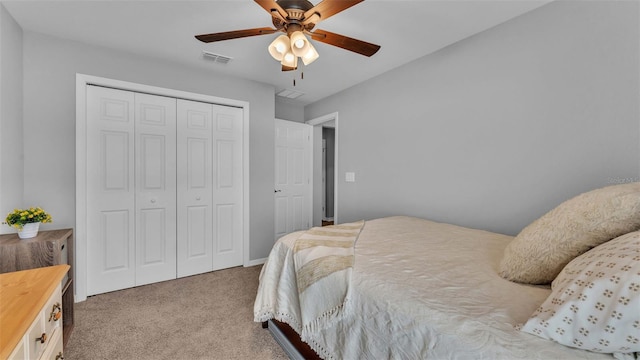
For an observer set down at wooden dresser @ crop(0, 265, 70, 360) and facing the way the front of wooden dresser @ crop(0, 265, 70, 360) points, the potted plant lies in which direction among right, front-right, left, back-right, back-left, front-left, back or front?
left

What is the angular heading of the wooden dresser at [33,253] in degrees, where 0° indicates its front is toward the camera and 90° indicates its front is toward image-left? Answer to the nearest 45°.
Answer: approximately 270°

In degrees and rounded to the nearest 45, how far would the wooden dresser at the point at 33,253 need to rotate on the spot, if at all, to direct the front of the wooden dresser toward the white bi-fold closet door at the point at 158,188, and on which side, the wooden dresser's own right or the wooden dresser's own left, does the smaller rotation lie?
approximately 45° to the wooden dresser's own left

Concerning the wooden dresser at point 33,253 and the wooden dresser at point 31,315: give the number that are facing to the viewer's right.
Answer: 2

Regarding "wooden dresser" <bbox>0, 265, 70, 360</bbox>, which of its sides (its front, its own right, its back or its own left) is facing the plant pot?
left

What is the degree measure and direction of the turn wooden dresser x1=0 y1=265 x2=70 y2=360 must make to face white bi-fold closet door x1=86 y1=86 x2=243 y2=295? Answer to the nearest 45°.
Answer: approximately 45° to its left

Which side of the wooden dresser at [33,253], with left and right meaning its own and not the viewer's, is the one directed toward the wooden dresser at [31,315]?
right

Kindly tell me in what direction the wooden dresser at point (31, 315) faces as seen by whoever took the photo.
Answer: facing to the right of the viewer

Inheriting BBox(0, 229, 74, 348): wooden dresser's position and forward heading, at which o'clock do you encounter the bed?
The bed is roughly at 2 o'clock from the wooden dresser.

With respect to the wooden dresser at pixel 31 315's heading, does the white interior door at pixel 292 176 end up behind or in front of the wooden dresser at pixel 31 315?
in front
